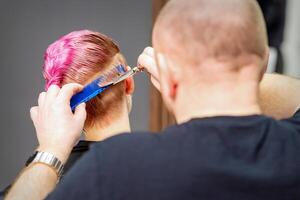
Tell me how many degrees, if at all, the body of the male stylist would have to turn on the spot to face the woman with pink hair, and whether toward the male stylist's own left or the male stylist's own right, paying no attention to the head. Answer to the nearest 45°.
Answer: approximately 45° to the male stylist's own left

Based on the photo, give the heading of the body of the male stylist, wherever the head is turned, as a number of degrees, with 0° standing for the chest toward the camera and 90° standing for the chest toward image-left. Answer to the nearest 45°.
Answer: approximately 180°
